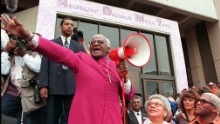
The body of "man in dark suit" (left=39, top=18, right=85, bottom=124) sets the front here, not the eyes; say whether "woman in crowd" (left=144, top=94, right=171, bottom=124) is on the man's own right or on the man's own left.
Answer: on the man's own left

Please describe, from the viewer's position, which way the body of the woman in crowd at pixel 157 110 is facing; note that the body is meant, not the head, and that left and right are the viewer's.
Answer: facing the viewer and to the left of the viewer

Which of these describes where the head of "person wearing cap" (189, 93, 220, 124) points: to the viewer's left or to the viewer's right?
to the viewer's left

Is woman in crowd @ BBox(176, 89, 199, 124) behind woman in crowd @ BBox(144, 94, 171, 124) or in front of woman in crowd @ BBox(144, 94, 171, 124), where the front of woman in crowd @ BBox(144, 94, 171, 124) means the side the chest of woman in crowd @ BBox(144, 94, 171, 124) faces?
behind

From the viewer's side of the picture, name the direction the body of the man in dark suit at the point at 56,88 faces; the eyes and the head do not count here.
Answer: toward the camera

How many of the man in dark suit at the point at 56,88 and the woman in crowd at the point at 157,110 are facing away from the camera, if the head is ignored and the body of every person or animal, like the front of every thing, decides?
0

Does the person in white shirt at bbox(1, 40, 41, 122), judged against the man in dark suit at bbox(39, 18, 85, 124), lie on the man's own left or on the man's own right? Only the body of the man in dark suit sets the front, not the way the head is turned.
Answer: on the man's own right

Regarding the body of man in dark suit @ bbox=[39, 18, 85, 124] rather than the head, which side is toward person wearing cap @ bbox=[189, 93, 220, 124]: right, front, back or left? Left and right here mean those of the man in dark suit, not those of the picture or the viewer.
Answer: left

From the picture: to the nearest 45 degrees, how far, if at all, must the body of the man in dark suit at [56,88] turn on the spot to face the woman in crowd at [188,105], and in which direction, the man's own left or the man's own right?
approximately 90° to the man's own left

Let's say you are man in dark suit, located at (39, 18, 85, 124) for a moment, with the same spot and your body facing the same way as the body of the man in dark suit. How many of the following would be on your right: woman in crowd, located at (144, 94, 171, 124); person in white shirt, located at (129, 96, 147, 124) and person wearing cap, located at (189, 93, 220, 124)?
0

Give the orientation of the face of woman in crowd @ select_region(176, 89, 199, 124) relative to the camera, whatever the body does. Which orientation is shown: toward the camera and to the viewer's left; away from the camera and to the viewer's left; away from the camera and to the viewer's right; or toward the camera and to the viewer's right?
toward the camera and to the viewer's left

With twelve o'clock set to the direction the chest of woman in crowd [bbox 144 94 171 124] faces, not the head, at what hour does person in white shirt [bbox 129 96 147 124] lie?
The person in white shirt is roughly at 4 o'clock from the woman in crowd.
